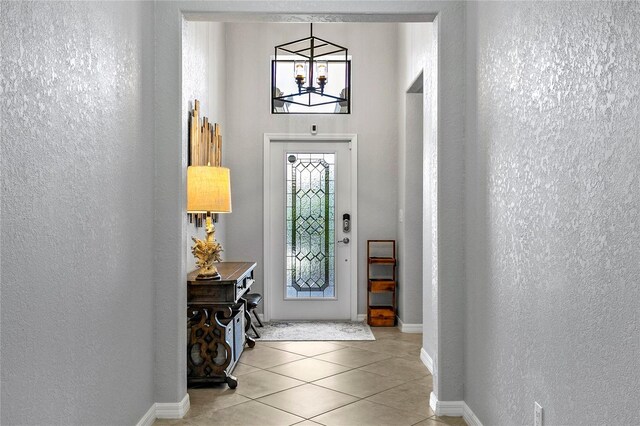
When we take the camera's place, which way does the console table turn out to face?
facing to the right of the viewer

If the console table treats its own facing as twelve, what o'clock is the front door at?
The front door is roughly at 10 o'clock from the console table.

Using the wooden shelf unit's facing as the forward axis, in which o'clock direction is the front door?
The front door is roughly at 3 o'clock from the wooden shelf unit.

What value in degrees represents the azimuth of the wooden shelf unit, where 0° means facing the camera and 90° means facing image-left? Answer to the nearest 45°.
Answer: approximately 0°

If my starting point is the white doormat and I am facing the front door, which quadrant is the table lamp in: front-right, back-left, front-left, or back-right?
back-left

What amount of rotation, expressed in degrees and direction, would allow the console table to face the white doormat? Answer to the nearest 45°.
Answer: approximately 45° to its left

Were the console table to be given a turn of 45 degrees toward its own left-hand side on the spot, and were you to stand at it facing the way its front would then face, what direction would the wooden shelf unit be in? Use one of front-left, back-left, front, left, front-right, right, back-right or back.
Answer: front

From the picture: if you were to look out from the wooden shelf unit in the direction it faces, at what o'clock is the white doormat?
The white doormat is roughly at 2 o'clock from the wooden shelf unit.
